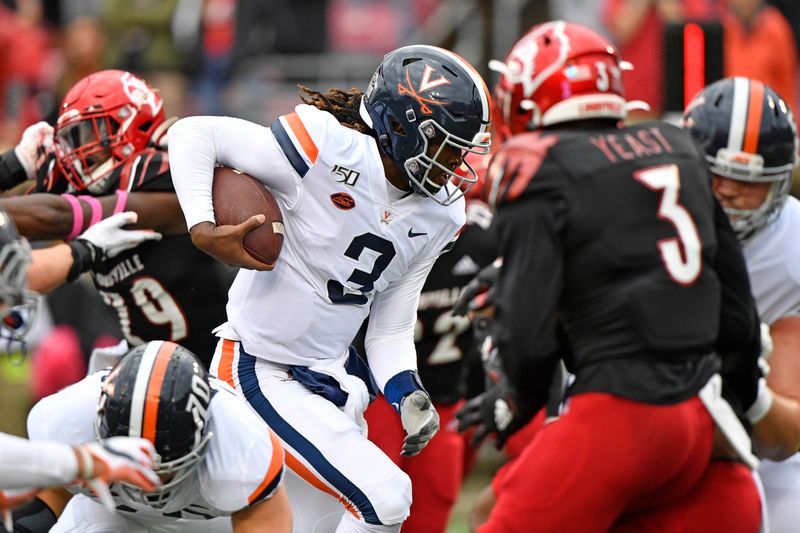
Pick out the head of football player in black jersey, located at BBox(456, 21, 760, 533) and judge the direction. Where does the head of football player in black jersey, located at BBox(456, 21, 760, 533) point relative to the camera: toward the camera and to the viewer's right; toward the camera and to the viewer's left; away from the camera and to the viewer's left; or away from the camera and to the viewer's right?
away from the camera and to the viewer's left

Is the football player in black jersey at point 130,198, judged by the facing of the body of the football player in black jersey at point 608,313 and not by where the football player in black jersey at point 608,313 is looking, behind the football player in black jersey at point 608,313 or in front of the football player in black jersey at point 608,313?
in front

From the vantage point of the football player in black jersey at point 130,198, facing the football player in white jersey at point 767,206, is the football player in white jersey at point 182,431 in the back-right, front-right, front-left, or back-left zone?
front-right

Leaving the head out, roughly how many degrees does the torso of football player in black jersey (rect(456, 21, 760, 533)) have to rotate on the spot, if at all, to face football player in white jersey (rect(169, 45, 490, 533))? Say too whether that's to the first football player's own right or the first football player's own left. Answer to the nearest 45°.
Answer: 0° — they already face them

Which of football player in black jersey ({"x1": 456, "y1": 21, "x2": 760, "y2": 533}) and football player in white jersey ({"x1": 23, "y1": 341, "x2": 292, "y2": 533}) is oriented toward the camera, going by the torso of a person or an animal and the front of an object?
the football player in white jersey

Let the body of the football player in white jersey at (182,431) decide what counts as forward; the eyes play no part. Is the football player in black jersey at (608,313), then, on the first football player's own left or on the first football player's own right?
on the first football player's own left

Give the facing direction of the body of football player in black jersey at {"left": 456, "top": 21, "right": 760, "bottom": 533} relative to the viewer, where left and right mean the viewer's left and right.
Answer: facing away from the viewer and to the left of the viewer

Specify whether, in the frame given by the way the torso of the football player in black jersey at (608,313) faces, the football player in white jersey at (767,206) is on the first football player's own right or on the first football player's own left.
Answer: on the first football player's own right

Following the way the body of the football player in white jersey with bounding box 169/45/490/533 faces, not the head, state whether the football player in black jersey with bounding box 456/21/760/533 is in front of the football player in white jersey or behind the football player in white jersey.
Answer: in front

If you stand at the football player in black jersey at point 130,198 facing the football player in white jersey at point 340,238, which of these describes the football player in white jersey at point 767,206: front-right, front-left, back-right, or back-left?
front-left
